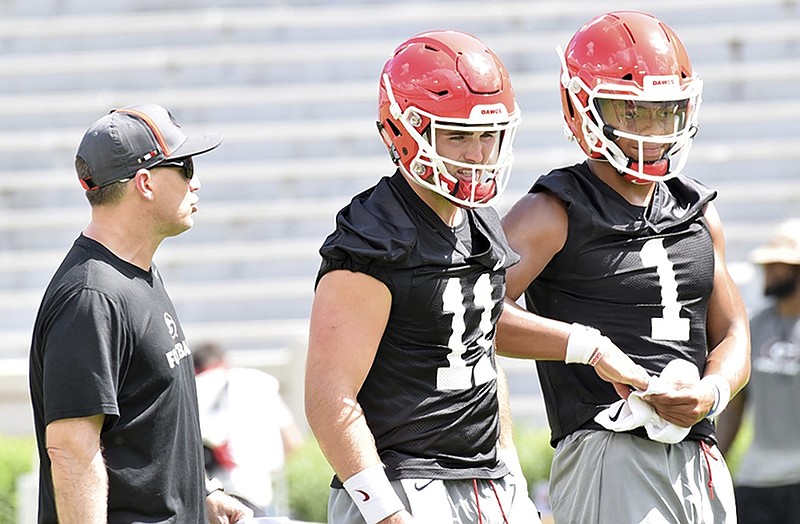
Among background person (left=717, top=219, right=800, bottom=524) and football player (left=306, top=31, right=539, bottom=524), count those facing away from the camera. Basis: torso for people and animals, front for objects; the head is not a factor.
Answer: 0

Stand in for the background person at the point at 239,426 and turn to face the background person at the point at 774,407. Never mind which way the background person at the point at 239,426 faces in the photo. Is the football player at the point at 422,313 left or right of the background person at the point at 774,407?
right

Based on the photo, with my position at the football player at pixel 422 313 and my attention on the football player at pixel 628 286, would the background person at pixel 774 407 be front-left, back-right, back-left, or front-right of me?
front-left

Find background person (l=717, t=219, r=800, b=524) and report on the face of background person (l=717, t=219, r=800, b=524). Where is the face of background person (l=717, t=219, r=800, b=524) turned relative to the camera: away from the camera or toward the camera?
toward the camera

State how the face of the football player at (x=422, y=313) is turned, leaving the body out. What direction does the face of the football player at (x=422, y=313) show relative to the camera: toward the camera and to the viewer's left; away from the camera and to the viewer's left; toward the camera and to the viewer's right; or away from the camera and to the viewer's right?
toward the camera and to the viewer's right

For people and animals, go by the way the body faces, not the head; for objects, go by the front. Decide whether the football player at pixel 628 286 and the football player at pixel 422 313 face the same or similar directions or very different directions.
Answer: same or similar directions

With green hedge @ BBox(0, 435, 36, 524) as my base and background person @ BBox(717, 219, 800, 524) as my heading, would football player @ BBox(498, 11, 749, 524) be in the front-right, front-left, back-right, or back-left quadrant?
front-right

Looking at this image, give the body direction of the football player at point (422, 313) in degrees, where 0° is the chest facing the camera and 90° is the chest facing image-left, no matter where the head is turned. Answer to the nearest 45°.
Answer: approximately 315°

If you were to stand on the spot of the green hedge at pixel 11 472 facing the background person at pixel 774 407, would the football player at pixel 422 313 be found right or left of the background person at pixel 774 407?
right

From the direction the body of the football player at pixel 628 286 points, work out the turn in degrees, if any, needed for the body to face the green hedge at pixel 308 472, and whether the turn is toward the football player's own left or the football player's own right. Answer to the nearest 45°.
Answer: approximately 180°

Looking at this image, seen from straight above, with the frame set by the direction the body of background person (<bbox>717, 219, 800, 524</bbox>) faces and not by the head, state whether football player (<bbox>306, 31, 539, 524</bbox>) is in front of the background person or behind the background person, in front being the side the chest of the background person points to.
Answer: in front

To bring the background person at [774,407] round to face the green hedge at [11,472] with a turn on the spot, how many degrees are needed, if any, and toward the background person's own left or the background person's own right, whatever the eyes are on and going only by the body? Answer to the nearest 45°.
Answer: approximately 45° to the background person's own right

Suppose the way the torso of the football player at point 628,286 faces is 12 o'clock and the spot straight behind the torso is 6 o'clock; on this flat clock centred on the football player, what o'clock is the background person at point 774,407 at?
The background person is roughly at 8 o'clock from the football player.

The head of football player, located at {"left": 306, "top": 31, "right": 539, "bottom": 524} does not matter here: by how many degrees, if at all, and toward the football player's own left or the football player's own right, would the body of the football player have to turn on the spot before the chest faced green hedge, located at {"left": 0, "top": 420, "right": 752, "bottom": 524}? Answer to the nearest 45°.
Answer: approximately 135° to the football player's own left

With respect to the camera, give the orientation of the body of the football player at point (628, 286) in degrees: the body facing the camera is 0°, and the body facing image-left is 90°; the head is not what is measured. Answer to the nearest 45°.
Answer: approximately 315°
